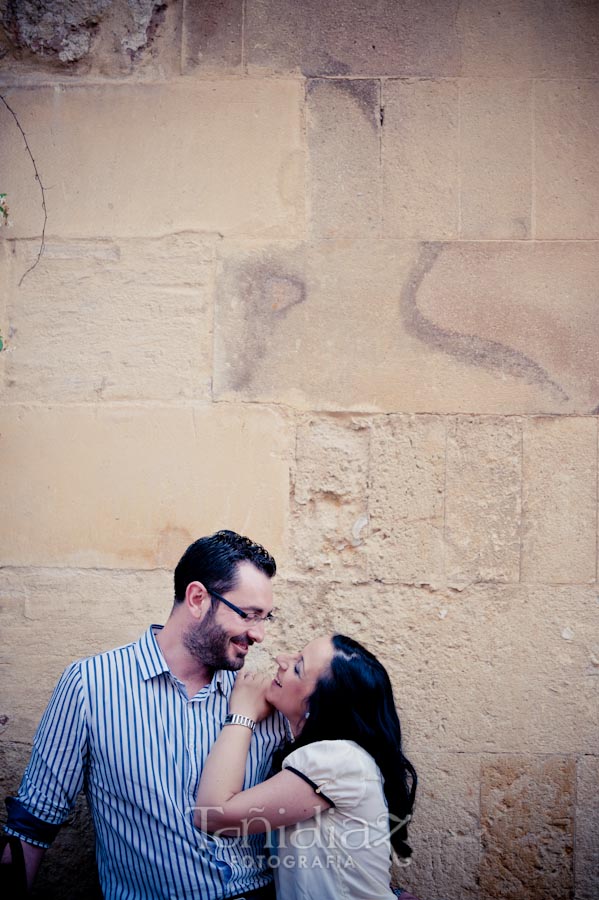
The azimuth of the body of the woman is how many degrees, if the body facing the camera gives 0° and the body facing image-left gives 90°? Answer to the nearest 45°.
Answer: approximately 90°
